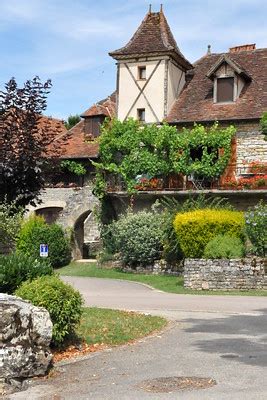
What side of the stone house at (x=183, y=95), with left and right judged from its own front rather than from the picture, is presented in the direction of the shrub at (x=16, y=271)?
front

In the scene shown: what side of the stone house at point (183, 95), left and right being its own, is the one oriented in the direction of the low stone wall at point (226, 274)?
front

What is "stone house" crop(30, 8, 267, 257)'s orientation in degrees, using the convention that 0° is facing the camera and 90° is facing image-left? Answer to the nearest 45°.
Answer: approximately 0°

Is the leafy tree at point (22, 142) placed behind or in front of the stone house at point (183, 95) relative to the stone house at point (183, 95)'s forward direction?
in front

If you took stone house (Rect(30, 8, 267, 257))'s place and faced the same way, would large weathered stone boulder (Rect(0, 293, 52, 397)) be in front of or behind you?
in front

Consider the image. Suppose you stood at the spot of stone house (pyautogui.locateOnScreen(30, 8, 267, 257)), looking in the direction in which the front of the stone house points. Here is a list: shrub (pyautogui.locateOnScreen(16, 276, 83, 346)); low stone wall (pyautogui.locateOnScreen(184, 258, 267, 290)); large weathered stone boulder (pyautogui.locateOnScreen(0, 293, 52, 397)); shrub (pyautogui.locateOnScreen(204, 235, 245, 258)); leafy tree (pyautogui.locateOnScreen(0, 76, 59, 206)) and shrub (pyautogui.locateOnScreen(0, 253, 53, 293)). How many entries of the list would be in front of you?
6

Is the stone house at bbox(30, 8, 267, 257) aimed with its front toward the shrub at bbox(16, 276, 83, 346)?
yes

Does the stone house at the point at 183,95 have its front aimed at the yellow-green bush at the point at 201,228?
yes

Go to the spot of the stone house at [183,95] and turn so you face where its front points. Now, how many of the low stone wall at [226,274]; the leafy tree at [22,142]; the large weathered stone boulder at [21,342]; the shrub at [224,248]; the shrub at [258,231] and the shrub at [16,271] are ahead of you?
6

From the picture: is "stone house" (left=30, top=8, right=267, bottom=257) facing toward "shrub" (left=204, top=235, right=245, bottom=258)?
yes
